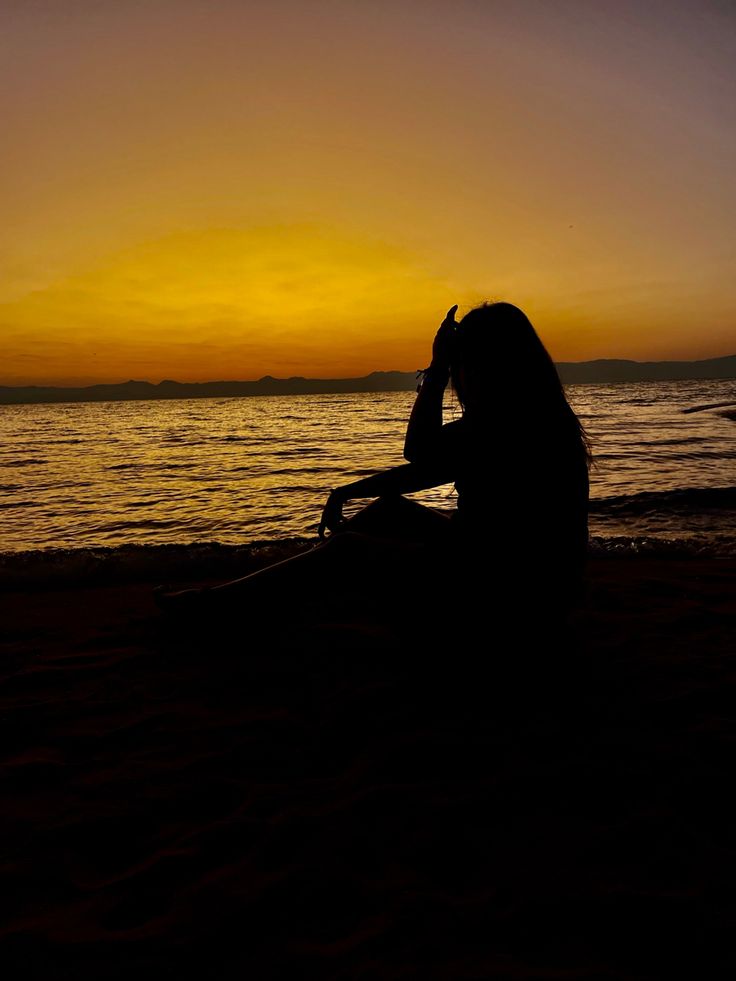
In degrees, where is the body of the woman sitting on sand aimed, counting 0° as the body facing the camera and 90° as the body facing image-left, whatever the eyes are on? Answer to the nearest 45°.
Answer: approximately 90°

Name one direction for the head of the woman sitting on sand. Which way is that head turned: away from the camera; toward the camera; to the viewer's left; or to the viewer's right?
to the viewer's left
